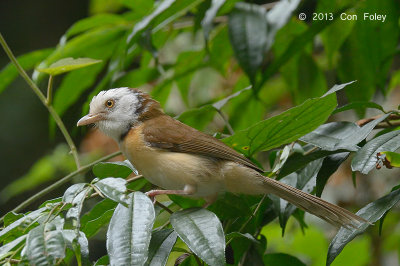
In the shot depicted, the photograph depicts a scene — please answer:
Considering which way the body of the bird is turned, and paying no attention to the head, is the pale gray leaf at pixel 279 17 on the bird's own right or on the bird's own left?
on the bird's own right

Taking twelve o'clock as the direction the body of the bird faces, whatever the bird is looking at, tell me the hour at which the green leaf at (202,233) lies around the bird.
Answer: The green leaf is roughly at 9 o'clock from the bird.

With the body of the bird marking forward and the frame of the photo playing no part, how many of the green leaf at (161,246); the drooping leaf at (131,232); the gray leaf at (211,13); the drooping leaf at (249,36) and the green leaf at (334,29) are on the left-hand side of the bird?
2

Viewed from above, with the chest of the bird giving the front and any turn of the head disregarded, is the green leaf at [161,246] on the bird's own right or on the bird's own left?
on the bird's own left

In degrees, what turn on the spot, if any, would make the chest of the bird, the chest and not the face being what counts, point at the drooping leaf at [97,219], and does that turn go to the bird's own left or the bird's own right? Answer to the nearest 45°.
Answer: approximately 45° to the bird's own left

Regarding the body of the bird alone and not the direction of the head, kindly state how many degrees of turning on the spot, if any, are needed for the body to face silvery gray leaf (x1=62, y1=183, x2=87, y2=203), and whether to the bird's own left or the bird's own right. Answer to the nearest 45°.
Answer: approximately 45° to the bird's own left

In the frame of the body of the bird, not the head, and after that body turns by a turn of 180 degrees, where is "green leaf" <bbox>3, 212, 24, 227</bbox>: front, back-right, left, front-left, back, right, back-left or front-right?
back-right

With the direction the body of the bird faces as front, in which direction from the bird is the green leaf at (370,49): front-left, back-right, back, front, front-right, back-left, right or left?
back-right

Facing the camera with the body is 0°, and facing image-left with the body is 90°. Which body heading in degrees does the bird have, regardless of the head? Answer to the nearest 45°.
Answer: approximately 90°

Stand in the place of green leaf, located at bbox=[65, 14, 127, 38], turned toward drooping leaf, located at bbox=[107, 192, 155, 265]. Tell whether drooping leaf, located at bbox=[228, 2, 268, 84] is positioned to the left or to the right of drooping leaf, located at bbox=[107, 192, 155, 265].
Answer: left

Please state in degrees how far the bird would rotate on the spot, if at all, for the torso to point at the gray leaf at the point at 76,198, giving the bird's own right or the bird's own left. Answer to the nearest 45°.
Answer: approximately 45° to the bird's own left

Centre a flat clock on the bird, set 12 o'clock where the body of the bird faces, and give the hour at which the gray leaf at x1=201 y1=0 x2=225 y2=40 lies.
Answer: The gray leaf is roughly at 4 o'clock from the bird.
